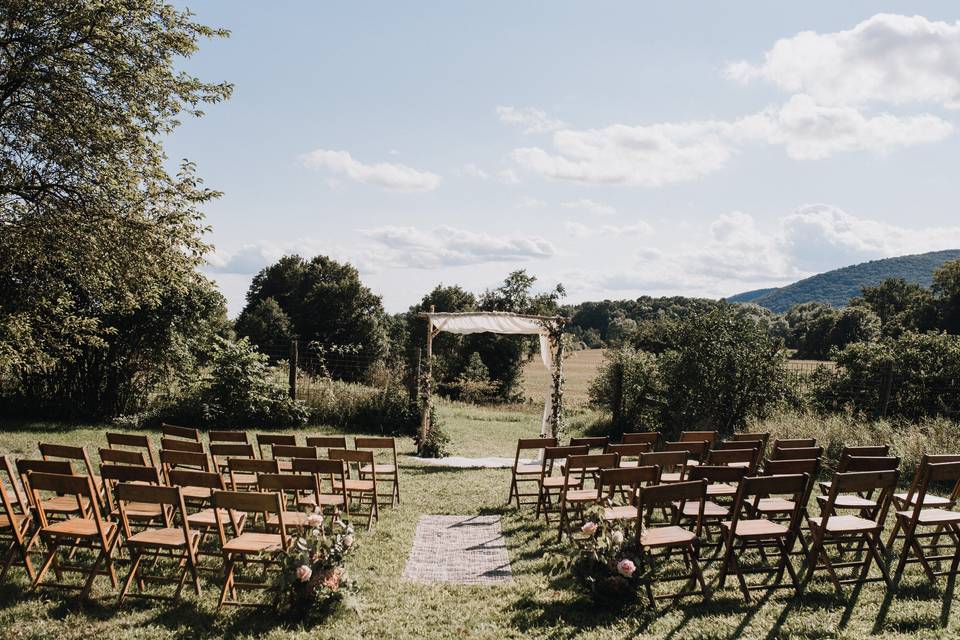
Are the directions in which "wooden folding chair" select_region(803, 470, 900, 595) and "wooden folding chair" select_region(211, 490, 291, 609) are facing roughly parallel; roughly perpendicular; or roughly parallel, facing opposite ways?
roughly parallel

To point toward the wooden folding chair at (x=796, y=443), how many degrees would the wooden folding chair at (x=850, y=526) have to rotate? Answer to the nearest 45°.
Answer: approximately 45° to its right

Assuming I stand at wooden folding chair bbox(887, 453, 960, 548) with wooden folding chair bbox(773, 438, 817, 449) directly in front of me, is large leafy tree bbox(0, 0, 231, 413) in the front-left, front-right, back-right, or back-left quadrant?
front-left

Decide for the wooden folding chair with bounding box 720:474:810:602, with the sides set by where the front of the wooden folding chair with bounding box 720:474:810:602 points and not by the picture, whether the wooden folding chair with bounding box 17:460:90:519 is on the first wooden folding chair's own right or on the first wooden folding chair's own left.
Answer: on the first wooden folding chair's own left

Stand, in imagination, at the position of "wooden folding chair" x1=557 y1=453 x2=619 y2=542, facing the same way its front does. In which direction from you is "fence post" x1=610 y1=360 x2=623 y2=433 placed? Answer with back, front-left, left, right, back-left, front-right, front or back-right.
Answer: front-right

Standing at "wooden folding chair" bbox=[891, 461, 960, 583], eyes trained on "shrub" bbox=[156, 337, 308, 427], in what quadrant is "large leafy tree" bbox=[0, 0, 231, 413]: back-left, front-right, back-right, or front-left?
front-left

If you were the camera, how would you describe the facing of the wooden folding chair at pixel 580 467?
facing away from the viewer and to the left of the viewer

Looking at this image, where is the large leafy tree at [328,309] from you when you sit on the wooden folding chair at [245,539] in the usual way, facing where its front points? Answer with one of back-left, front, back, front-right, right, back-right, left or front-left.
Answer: front

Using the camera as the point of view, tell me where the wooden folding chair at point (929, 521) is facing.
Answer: facing away from the viewer and to the left of the viewer

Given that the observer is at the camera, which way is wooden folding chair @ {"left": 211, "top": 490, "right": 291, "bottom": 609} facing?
facing away from the viewer

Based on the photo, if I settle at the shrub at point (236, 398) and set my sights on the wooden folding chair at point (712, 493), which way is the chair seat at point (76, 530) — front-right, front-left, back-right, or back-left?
front-right

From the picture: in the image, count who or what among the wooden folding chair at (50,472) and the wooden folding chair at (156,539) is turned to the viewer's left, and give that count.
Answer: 0

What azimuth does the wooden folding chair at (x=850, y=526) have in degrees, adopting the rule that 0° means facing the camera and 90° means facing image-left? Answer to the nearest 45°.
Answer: approximately 135°
